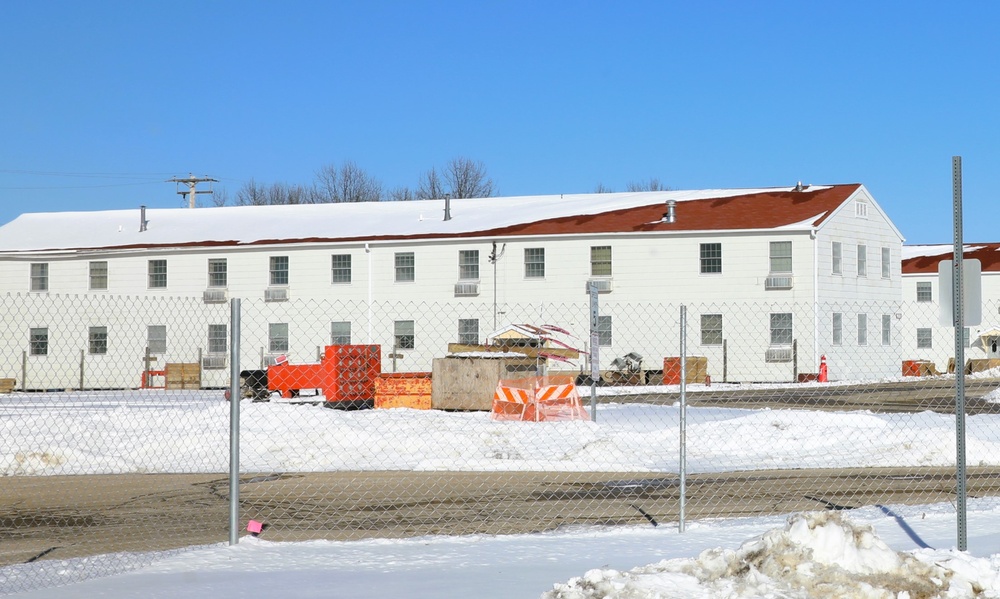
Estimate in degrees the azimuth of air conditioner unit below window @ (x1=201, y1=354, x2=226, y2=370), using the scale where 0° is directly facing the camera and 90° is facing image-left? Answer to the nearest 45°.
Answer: approximately 0°

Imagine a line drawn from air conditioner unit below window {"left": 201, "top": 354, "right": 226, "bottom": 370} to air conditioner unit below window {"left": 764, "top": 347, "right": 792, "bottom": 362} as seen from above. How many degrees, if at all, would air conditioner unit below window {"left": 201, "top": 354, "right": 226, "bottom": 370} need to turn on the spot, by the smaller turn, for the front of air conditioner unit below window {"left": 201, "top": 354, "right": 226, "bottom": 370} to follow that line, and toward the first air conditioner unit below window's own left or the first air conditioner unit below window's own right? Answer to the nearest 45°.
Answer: approximately 45° to the first air conditioner unit below window's own left
